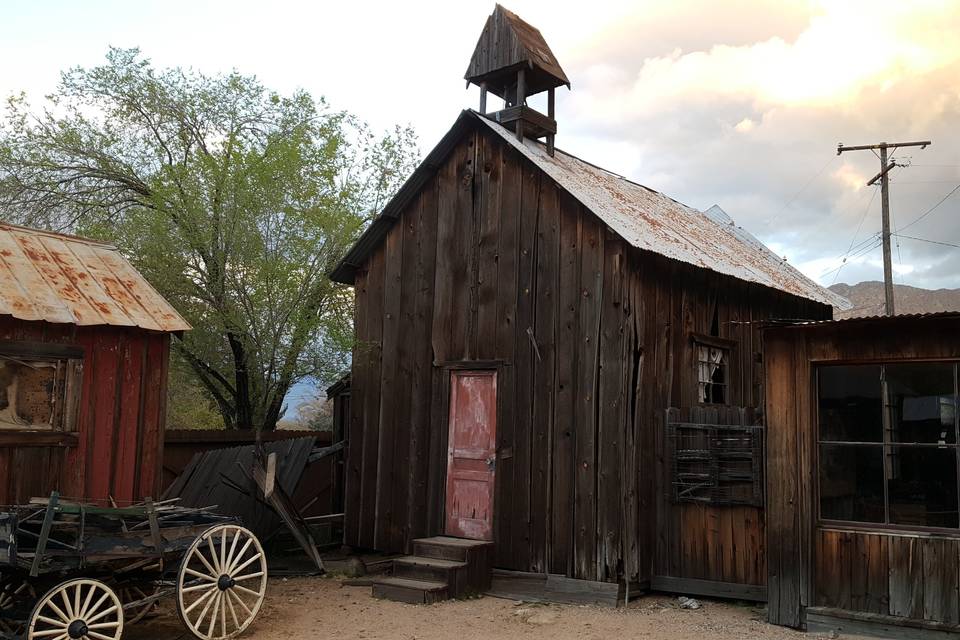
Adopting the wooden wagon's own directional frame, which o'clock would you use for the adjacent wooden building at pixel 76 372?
The adjacent wooden building is roughly at 4 o'clock from the wooden wagon.

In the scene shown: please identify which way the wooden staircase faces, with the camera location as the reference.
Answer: facing the viewer and to the left of the viewer

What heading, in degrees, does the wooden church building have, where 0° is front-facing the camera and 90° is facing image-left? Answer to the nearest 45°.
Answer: approximately 45°

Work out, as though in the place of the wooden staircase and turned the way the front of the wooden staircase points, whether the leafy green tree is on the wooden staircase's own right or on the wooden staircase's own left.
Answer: on the wooden staircase's own right

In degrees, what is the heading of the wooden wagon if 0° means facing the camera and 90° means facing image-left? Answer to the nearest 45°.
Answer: approximately 45°

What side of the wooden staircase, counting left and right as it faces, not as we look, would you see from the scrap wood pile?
right

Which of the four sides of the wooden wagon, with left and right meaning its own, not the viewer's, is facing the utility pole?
back

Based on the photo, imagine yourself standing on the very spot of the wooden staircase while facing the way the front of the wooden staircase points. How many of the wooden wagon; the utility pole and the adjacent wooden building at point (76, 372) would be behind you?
1

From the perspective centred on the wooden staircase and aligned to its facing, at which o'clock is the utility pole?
The utility pole is roughly at 6 o'clock from the wooden staircase.

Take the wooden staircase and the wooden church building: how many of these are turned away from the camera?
0

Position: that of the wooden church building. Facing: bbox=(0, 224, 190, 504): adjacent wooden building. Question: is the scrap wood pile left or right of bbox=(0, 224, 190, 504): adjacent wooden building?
right

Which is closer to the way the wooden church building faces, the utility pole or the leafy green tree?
the leafy green tree

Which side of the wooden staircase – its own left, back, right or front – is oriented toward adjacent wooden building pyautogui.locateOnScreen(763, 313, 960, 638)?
left

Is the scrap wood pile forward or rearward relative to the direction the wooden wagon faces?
rearward
